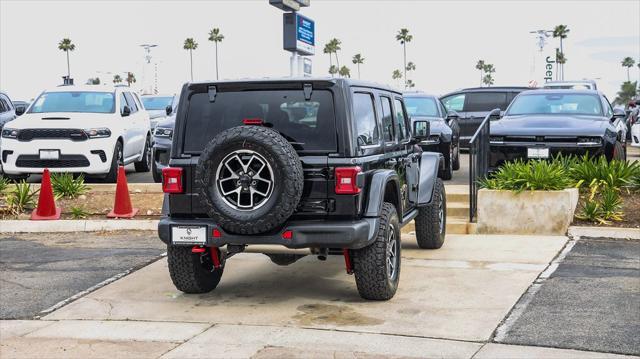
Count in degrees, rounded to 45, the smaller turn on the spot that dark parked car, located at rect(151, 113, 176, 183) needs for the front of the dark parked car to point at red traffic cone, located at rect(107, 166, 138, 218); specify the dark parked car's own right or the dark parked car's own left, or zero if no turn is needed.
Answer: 0° — it already faces it

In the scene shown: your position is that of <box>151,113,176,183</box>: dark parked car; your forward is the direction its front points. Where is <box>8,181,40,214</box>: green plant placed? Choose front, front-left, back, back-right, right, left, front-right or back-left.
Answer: front-right

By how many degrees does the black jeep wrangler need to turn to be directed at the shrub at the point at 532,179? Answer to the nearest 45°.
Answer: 0° — it already faces it

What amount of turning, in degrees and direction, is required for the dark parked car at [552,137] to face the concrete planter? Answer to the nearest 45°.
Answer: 0° — it already faces it

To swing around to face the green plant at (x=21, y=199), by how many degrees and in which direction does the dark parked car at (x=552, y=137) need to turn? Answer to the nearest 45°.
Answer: approximately 90° to its right

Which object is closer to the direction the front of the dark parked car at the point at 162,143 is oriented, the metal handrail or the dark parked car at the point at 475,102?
the metal handrail

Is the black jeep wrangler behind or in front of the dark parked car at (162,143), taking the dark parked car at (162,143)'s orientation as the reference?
in front

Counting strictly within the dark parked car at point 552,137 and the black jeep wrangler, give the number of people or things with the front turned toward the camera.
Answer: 1

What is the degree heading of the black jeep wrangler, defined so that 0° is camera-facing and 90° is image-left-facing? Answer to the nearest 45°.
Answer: approximately 225°

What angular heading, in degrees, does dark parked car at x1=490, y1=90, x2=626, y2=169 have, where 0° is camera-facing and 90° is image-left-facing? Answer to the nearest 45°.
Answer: approximately 0°
